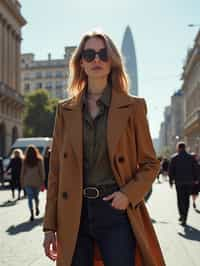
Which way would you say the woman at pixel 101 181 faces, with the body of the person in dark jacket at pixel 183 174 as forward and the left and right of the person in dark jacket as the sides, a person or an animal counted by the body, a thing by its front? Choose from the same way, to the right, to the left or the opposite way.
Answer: the opposite way

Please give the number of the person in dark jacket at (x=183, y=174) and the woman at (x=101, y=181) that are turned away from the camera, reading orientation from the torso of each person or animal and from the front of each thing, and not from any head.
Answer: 1

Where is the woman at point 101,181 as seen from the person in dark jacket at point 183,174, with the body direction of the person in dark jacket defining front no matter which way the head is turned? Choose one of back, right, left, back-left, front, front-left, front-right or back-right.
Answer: back

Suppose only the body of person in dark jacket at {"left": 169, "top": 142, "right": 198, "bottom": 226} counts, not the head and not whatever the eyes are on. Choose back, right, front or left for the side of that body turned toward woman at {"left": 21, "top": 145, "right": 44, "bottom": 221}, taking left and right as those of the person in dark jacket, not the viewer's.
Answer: left

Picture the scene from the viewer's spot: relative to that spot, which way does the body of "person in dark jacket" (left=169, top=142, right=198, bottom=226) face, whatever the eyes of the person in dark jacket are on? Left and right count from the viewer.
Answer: facing away from the viewer

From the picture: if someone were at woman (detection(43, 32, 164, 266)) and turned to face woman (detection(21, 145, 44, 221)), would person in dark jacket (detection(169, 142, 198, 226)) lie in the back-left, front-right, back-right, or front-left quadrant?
front-right

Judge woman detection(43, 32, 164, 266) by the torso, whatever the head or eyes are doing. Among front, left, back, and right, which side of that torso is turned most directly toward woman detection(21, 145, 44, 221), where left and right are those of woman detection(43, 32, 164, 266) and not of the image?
back

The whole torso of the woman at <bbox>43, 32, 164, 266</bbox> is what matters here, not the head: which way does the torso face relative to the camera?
toward the camera

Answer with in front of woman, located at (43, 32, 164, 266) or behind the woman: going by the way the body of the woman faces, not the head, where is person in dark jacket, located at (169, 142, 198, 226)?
behind
